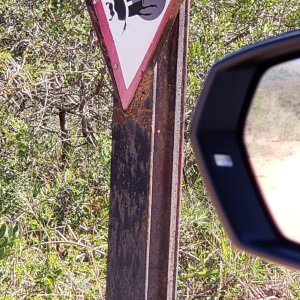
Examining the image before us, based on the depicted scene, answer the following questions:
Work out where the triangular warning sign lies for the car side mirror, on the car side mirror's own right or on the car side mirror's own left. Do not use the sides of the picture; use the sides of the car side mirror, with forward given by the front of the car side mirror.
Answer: on the car side mirror's own right

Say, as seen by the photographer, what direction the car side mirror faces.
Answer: facing the viewer and to the left of the viewer

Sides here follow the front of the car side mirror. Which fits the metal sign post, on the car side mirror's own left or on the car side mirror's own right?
on the car side mirror's own right
